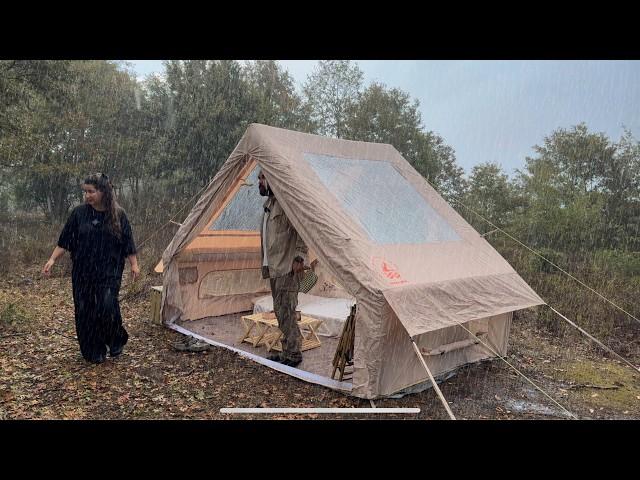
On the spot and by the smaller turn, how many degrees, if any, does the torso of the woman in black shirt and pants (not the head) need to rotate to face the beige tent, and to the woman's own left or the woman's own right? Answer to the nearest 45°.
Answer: approximately 90° to the woman's own left

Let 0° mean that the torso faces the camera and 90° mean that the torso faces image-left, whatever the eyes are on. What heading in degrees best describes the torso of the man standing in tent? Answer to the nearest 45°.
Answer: approximately 90°

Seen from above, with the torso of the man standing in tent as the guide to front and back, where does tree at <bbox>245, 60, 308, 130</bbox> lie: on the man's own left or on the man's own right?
on the man's own right

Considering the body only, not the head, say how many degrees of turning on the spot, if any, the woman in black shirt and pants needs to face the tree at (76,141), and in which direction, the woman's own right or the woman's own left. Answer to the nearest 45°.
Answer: approximately 180°

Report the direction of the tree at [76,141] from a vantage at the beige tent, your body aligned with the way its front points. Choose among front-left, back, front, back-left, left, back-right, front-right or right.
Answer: right

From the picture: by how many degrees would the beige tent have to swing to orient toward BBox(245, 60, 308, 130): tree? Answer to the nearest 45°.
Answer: approximately 135° to its right

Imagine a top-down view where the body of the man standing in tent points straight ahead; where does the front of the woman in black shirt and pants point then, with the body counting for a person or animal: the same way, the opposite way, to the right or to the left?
to the left

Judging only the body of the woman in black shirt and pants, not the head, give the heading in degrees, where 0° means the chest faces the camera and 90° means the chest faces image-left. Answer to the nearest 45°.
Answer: approximately 0°

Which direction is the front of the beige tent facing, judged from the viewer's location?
facing the viewer and to the left of the viewer

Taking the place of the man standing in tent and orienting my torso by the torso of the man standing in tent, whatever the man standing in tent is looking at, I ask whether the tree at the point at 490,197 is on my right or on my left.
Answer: on my right

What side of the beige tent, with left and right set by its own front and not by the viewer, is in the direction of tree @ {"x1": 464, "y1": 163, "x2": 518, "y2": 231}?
back

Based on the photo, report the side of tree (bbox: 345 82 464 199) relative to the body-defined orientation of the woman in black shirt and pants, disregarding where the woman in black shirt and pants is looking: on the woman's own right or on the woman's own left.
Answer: on the woman's own left

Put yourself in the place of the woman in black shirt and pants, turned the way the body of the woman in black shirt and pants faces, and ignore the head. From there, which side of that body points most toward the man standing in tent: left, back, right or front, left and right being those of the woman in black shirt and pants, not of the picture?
left
